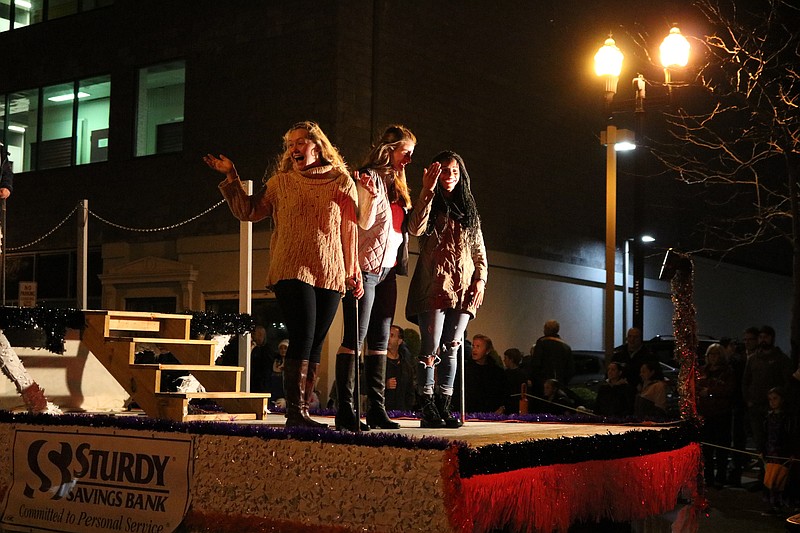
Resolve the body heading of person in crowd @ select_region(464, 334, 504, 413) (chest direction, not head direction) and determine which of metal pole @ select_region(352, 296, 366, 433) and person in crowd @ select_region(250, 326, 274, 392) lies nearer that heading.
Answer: the metal pole

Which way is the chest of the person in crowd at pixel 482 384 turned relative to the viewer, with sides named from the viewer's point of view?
facing the viewer and to the left of the viewer

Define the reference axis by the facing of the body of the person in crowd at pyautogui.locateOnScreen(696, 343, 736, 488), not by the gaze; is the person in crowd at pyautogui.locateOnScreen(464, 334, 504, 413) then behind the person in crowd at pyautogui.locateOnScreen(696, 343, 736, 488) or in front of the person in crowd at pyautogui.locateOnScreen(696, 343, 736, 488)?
in front

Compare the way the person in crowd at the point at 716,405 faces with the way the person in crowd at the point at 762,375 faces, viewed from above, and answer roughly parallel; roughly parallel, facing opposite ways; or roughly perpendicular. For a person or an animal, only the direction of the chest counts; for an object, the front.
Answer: roughly parallel

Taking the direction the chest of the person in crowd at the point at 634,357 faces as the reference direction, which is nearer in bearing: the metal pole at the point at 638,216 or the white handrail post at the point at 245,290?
the white handrail post

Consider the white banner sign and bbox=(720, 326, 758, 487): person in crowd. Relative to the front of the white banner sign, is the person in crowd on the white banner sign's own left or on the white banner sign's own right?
on the white banner sign's own left

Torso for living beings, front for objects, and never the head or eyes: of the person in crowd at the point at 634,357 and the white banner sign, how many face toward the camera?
2

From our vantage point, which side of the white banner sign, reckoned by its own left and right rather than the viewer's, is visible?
front

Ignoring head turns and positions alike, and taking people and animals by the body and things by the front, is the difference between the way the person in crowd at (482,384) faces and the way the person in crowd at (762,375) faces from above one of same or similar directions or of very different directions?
same or similar directions

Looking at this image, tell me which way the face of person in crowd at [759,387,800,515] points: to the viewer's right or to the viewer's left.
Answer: to the viewer's left

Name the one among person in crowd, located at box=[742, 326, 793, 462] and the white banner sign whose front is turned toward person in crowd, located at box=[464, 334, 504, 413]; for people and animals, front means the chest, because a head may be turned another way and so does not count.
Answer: person in crowd, located at box=[742, 326, 793, 462]

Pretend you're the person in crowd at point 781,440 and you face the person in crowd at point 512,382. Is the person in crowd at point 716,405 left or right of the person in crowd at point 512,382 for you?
right

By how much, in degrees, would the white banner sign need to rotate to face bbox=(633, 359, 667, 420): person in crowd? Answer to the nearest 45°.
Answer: approximately 135° to its left

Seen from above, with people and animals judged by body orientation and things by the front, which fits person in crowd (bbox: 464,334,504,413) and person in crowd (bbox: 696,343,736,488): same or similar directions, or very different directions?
same or similar directions
